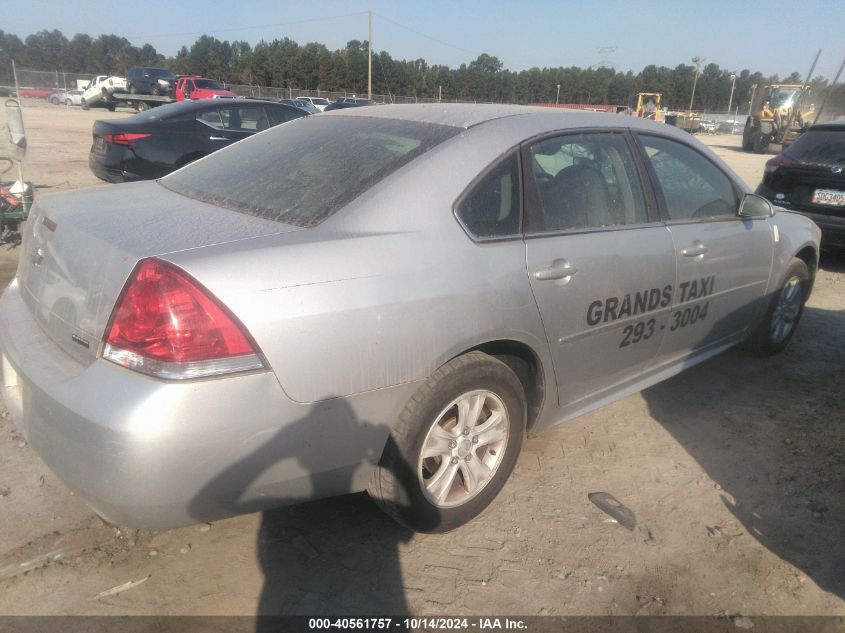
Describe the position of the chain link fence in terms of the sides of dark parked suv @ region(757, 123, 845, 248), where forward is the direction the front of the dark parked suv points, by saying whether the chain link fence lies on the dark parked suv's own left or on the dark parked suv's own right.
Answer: on the dark parked suv's own left

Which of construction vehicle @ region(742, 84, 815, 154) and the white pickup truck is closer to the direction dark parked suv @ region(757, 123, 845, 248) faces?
the construction vehicle

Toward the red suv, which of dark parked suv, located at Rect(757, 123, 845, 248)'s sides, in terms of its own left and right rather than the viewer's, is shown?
left

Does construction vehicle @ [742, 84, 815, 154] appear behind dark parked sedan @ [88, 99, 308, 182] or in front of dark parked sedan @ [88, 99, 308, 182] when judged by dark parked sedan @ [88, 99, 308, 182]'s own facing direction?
in front

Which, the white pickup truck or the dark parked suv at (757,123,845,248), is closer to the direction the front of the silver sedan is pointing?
the dark parked suv

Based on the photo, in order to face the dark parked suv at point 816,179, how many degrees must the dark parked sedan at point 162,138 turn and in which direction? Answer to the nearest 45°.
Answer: approximately 90° to its right

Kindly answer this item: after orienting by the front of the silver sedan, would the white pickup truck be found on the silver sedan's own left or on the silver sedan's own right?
on the silver sedan's own left

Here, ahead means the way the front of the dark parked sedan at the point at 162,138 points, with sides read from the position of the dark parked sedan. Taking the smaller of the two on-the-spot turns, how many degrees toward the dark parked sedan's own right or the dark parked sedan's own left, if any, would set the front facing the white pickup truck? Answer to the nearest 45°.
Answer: approximately 45° to the dark parked sedan's own left

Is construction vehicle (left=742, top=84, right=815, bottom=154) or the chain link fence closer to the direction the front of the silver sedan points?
the construction vehicle

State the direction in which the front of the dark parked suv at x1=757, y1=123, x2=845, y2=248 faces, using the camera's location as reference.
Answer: facing away from the viewer and to the right of the viewer

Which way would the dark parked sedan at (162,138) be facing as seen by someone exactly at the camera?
facing away from the viewer and to the right of the viewer
